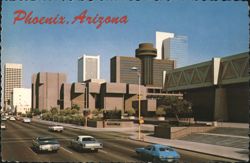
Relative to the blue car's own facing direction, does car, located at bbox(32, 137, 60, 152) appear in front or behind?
in front

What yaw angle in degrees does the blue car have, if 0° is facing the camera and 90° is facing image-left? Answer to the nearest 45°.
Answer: approximately 135°

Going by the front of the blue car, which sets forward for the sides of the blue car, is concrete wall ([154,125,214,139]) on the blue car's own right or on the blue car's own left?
on the blue car's own right

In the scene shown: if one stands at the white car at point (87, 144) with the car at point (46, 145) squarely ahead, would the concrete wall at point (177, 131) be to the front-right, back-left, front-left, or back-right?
back-right

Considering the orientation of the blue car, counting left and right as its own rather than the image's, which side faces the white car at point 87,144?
front

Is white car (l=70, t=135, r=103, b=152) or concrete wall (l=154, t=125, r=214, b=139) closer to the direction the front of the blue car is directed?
the white car
